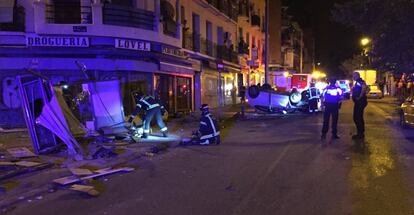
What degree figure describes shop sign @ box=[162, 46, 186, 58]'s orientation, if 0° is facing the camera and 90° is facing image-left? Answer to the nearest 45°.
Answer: approximately 315°

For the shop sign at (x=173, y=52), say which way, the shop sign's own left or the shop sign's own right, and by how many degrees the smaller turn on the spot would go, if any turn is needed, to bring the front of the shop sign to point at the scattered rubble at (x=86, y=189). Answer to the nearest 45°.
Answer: approximately 45° to the shop sign's own right

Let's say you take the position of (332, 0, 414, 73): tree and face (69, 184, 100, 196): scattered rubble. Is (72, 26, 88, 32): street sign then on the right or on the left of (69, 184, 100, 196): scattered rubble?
right

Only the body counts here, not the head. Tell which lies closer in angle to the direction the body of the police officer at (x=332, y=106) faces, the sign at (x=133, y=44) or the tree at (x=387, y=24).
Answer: the tree

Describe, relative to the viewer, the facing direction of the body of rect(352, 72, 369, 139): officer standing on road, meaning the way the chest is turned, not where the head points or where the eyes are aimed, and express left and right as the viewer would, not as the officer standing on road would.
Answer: facing to the left of the viewer

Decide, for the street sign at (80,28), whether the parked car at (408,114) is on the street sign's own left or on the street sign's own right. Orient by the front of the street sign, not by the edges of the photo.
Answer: on the street sign's own left
